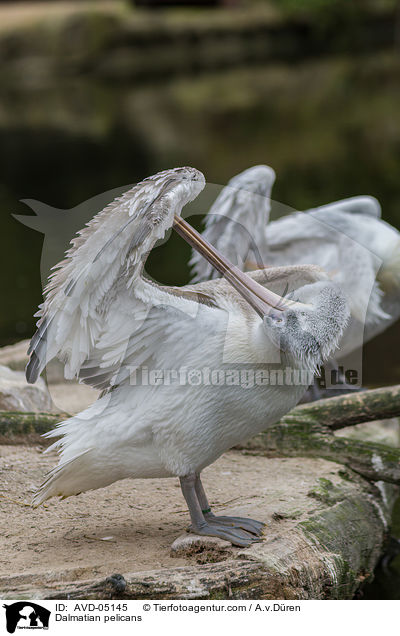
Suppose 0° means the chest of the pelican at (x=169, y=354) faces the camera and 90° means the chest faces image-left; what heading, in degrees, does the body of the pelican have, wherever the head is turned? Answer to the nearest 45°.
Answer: approximately 270°

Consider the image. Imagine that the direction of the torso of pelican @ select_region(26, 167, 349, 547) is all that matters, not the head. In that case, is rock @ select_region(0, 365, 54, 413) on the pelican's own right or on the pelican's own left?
on the pelican's own left

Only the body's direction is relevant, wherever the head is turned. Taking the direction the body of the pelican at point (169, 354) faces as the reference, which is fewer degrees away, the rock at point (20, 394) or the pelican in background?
the pelican in background

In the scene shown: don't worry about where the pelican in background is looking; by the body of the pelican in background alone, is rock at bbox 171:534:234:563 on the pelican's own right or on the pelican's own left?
on the pelican's own right

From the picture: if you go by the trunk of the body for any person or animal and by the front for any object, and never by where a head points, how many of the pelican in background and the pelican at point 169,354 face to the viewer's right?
2

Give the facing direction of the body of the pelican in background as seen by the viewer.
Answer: to the viewer's right
